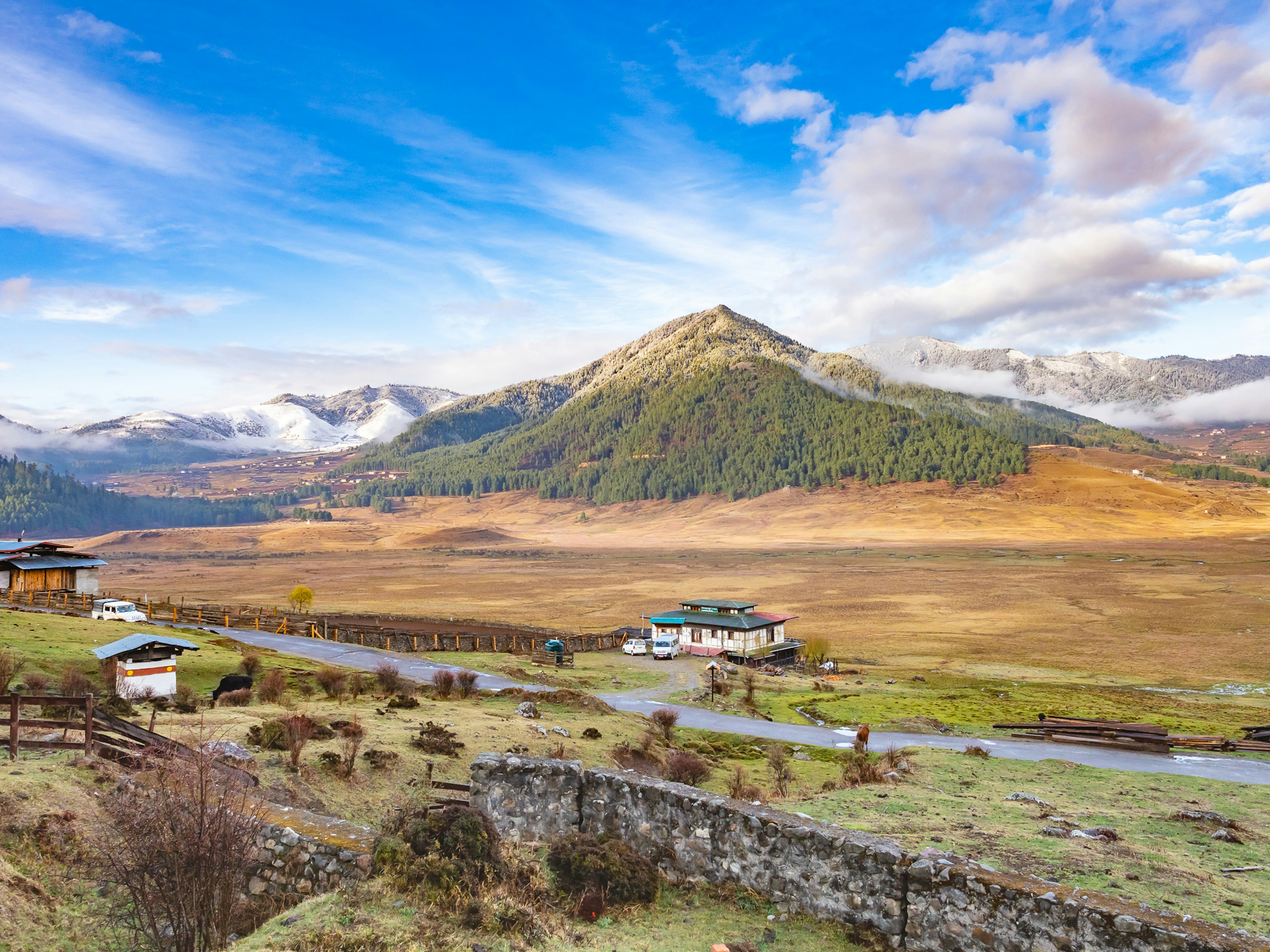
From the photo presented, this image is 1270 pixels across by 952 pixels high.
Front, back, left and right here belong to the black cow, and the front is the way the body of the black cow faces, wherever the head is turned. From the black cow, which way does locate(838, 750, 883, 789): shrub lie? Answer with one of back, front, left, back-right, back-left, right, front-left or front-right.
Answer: back-left

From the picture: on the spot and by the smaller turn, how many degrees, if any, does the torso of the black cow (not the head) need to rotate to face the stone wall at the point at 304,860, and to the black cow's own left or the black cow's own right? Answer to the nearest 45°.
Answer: approximately 90° to the black cow's own left

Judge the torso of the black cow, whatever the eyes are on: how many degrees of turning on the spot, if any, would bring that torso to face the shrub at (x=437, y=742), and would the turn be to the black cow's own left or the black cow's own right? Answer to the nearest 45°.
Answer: approximately 135° to the black cow's own left

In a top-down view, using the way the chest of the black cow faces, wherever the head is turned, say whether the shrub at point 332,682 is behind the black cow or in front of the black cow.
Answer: behind

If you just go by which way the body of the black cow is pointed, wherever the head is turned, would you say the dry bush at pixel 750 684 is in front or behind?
behind

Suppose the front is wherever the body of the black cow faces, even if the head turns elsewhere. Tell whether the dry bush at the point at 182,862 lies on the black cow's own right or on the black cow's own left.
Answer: on the black cow's own left

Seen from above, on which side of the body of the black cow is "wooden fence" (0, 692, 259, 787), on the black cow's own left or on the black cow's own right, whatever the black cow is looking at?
on the black cow's own left

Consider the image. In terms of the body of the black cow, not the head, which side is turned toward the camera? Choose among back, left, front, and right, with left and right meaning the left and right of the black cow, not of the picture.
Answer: left
